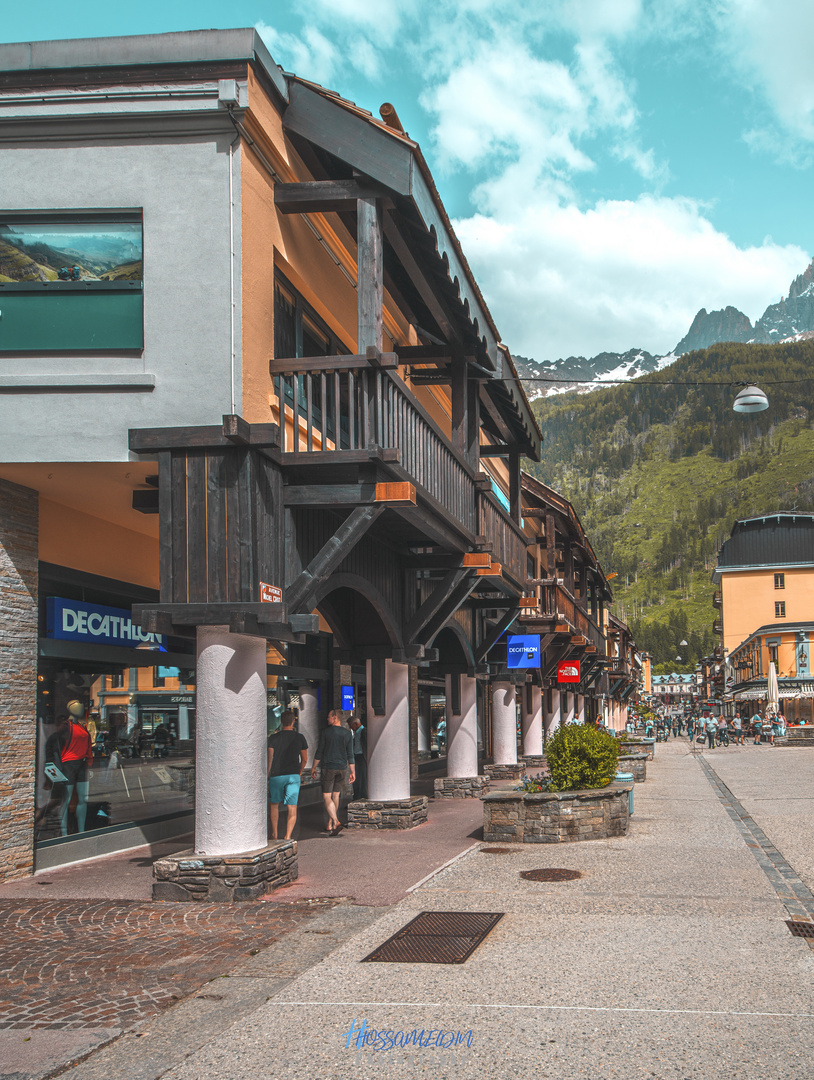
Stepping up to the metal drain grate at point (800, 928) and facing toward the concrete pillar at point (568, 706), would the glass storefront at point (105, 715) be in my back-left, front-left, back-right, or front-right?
front-left

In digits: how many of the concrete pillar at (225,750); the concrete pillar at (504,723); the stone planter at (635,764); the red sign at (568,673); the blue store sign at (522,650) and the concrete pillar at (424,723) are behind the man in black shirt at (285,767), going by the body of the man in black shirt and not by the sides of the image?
1

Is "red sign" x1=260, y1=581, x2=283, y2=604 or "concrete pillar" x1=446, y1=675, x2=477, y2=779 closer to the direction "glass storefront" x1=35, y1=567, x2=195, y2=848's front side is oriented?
the red sign

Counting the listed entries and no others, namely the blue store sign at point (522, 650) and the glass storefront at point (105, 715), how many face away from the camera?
0

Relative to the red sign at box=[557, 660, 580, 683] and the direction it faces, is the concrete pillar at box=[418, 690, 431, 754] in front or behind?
in front

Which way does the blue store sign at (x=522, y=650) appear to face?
toward the camera

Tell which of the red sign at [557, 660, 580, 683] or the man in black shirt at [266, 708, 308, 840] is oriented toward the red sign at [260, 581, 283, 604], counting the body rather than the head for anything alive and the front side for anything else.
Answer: the red sign at [557, 660, 580, 683]

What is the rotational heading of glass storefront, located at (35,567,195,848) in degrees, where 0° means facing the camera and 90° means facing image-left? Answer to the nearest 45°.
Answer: approximately 315°

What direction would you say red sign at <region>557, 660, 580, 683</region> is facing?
toward the camera

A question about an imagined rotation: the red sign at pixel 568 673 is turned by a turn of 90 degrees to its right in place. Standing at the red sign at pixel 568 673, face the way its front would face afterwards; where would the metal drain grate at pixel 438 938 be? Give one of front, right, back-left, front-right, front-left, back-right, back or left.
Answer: left

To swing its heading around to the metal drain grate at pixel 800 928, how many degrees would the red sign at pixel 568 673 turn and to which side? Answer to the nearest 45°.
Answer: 0° — it already faces it

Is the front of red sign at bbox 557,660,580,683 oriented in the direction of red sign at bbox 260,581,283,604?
yes

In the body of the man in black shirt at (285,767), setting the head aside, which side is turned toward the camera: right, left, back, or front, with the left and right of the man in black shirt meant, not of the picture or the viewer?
back
